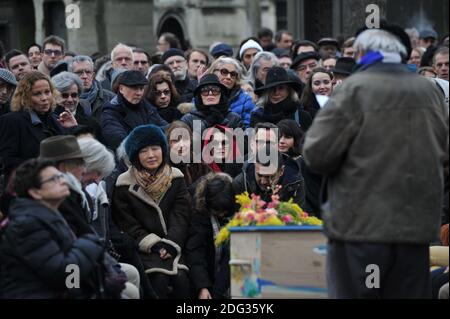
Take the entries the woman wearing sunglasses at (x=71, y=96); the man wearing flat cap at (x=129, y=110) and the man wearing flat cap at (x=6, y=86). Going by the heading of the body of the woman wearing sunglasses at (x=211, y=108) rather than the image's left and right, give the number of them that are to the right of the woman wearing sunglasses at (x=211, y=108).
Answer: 3

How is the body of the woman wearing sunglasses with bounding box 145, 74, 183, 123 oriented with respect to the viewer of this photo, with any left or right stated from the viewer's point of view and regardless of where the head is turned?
facing the viewer

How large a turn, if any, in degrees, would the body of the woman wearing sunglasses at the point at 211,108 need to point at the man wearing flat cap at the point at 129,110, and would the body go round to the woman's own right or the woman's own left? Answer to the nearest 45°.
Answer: approximately 90° to the woman's own right

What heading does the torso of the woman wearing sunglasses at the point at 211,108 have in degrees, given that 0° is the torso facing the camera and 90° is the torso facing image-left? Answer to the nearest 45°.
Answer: approximately 0°

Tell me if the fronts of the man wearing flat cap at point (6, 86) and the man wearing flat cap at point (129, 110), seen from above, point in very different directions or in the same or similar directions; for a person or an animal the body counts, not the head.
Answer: same or similar directions

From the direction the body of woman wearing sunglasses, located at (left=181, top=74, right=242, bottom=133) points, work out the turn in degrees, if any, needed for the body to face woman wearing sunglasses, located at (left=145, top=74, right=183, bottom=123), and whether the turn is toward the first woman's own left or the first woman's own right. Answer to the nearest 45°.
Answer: approximately 135° to the first woman's own right

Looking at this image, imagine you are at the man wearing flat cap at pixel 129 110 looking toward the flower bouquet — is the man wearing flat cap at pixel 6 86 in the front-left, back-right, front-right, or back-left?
back-right

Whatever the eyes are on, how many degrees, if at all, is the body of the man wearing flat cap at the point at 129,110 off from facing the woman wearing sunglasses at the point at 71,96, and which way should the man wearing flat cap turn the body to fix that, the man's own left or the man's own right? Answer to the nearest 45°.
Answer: approximately 135° to the man's own right

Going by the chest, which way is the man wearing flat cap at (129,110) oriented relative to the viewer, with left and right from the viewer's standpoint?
facing the viewer and to the right of the viewer

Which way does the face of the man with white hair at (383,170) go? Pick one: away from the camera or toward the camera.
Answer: away from the camera

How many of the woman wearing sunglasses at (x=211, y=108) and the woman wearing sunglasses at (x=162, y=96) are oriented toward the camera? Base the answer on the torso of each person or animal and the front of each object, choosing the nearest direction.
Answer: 2

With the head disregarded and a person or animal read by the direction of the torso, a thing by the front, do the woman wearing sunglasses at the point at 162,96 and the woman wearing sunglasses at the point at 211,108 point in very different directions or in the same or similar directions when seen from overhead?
same or similar directions

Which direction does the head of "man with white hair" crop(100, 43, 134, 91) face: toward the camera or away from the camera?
toward the camera
